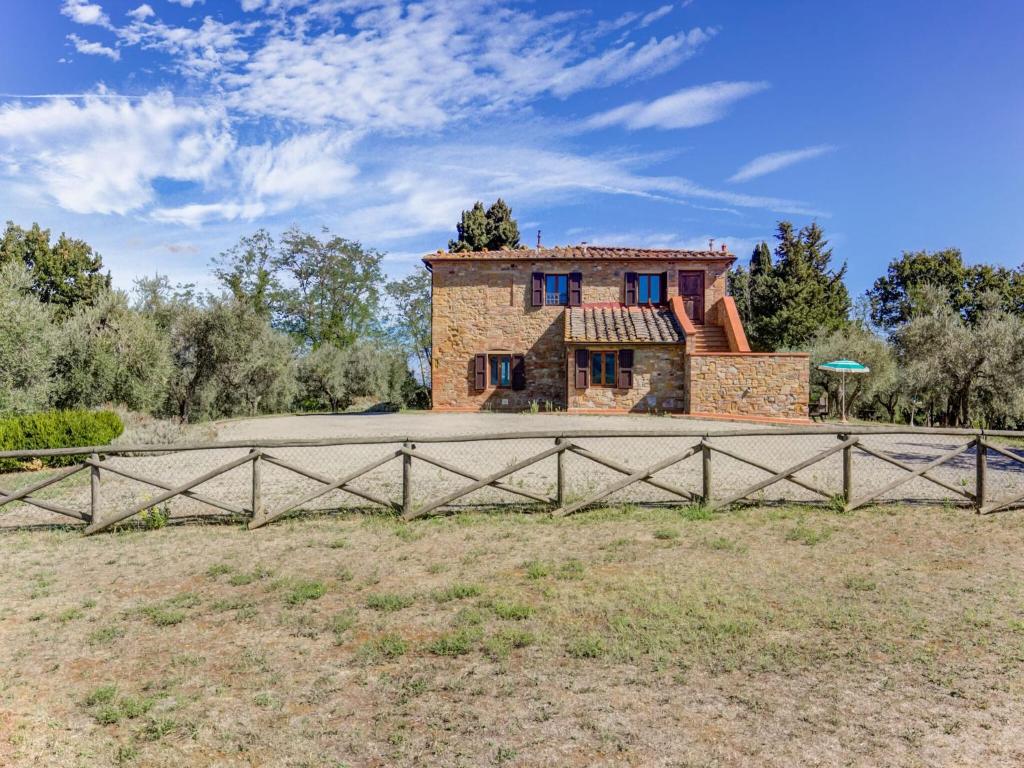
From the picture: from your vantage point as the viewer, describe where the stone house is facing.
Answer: facing the viewer

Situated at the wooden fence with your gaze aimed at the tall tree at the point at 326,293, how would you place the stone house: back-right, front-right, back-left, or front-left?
front-right

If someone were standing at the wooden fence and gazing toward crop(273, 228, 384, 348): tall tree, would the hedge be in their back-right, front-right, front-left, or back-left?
front-left

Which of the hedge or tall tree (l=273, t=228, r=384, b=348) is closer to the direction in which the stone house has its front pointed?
the hedge

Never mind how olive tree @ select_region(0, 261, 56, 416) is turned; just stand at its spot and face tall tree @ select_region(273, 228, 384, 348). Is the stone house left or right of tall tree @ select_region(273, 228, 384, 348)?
right

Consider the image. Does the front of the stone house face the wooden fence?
yes

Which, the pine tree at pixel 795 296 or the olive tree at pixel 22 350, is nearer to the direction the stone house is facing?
the olive tree

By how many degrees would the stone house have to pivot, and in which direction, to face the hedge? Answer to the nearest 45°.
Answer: approximately 45° to its right

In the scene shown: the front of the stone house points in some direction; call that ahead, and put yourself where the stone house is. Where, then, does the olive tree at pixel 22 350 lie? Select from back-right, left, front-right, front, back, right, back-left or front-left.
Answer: front-right

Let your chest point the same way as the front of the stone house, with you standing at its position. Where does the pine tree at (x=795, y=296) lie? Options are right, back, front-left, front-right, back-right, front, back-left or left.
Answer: back-left

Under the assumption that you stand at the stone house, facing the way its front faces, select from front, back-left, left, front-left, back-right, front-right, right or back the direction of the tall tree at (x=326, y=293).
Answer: back-right

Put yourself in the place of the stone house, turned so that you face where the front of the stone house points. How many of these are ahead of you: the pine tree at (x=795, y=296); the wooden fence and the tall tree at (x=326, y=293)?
1

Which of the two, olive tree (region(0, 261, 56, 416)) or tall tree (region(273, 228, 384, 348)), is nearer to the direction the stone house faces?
the olive tree
